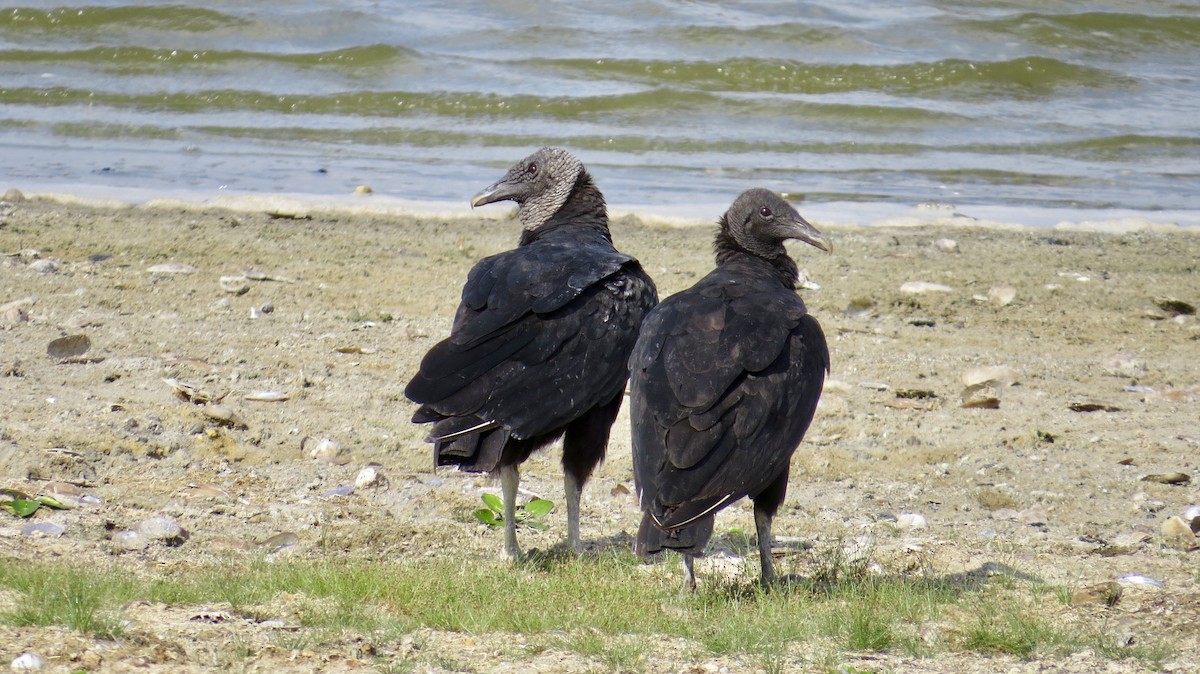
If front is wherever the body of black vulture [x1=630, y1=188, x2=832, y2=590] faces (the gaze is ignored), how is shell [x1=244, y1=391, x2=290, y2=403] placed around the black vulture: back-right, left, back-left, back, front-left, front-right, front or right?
left

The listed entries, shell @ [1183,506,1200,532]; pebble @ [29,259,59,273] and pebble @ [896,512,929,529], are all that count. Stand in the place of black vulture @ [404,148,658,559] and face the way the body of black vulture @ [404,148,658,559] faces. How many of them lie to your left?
1

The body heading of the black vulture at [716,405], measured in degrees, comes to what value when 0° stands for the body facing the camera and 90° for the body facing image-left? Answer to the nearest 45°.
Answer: approximately 225°

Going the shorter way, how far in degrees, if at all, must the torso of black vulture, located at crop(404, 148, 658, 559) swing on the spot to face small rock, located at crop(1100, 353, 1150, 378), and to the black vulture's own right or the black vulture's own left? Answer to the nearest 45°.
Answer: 0° — it already faces it

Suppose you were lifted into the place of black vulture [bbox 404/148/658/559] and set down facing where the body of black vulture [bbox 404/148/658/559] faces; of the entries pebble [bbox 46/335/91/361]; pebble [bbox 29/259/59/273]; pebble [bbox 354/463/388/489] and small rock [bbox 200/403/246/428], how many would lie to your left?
4

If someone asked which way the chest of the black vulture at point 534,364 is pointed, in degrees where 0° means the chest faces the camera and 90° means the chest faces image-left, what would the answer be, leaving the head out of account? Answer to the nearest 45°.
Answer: approximately 225°

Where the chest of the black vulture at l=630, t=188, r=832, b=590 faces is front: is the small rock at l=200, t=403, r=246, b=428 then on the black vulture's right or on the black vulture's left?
on the black vulture's left

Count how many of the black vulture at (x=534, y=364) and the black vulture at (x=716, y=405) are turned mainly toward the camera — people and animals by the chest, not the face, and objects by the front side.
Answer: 0

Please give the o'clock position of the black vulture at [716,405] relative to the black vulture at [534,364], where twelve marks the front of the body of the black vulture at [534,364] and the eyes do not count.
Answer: the black vulture at [716,405] is roughly at 3 o'clock from the black vulture at [534,364].

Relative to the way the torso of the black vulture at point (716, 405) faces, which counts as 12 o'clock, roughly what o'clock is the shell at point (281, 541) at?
The shell is roughly at 8 o'clock from the black vulture.

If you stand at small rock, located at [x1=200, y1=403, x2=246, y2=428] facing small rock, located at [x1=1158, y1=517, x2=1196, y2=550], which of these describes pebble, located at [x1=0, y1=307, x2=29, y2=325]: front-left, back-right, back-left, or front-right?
back-left

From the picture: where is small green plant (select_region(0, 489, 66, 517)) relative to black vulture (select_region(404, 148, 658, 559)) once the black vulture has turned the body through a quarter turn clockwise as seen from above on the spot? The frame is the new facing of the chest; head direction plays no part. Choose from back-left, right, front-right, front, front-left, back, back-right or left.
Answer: back-right

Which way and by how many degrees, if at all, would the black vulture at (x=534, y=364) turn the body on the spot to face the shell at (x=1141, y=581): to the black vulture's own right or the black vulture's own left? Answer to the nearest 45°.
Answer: approximately 45° to the black vulture's own right
